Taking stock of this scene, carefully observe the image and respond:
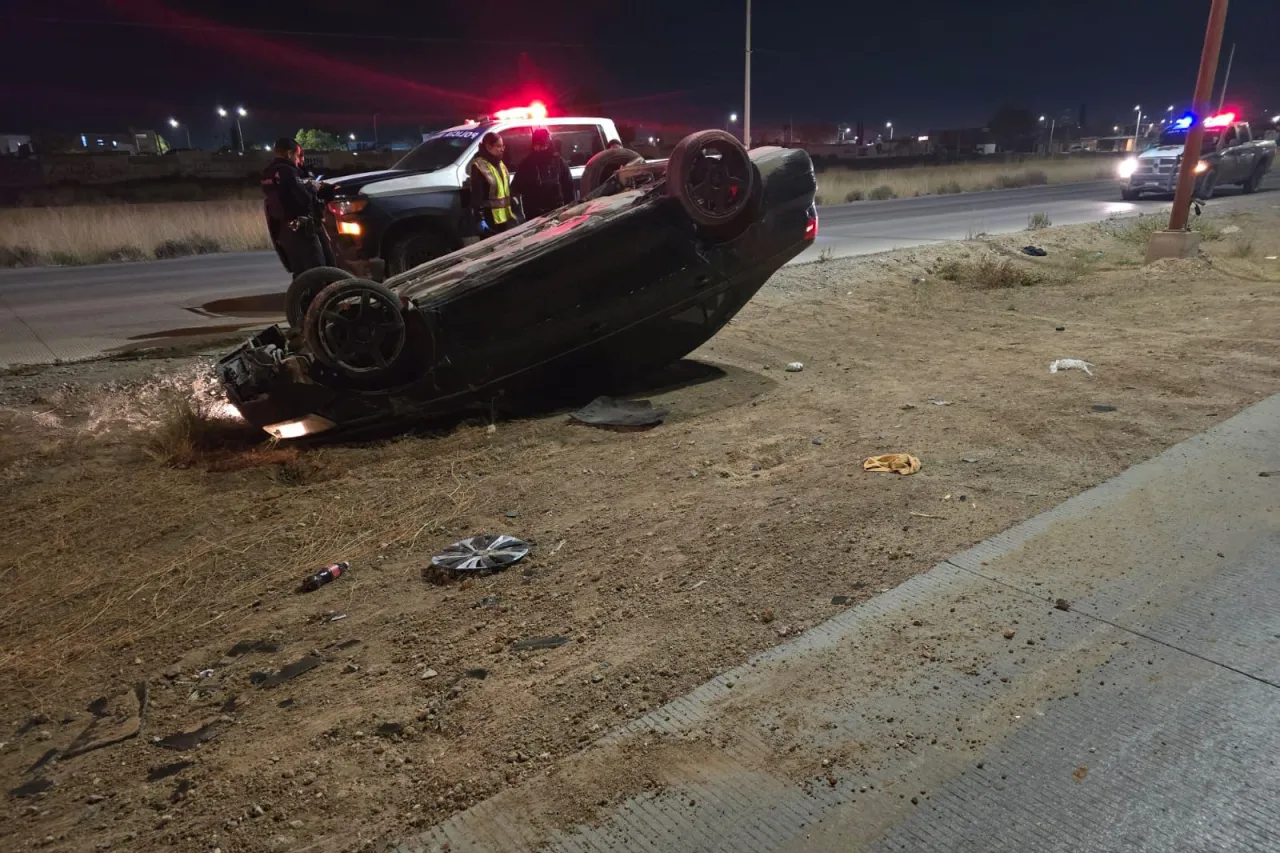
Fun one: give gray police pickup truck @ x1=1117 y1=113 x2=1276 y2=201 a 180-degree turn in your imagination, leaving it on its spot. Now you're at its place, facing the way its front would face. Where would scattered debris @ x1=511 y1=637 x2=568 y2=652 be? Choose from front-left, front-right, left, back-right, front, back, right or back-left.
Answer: back-right

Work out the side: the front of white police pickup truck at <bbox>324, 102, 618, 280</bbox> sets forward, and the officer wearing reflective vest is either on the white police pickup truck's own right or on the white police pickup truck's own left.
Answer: on the white police pickup truck's own left

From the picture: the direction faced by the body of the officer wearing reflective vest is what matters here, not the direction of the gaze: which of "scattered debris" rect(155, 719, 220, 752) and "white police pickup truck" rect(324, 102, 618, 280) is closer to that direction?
the scattered debris

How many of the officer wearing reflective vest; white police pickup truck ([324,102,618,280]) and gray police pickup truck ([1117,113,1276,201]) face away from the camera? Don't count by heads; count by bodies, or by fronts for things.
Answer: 0

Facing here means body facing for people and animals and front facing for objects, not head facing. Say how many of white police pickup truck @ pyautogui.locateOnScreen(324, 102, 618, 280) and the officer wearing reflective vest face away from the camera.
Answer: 0

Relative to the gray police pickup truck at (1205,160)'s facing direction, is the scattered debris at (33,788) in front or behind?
in front

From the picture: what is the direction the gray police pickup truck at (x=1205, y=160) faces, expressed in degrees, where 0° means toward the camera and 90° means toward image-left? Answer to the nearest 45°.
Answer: approximately 45°

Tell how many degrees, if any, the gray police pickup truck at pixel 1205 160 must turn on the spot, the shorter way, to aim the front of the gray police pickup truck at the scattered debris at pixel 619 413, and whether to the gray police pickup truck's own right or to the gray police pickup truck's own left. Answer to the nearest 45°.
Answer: approximately 45° to the gray police pickup truck's own left

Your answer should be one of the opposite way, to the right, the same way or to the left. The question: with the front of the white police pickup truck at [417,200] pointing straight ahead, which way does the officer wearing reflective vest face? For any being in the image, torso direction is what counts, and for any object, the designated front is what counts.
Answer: to the left

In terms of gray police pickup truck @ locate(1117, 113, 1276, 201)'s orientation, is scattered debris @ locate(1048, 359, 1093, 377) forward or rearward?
forward

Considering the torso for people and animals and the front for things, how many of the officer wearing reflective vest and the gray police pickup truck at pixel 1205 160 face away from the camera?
0

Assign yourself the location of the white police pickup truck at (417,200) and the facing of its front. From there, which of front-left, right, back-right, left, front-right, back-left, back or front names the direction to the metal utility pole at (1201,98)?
back-left

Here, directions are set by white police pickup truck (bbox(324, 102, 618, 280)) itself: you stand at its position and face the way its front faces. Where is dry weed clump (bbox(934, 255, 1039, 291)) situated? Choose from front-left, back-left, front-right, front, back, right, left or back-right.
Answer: back-left

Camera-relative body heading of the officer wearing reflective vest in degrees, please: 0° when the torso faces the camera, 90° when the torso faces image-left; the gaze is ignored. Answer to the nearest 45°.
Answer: approximately 315°

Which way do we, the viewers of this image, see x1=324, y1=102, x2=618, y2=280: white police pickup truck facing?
facing the viewer and to the left of the viewer

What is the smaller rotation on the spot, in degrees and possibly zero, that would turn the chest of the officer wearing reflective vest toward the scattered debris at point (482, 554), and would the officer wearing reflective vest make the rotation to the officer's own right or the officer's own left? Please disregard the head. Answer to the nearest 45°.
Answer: approximately 45° to the officer's own right

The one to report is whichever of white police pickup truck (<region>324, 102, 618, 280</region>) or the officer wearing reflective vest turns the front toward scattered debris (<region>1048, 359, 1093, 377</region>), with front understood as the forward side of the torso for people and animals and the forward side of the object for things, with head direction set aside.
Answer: the officer wearing reflective vest

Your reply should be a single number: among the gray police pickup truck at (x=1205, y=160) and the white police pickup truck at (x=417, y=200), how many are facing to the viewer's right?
0
